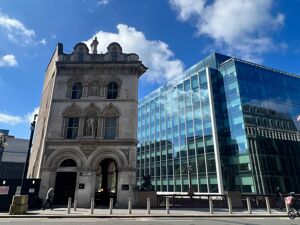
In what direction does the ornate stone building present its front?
toward the camera

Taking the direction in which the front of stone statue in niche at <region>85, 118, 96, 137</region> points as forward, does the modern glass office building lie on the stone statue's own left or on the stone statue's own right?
on the stone statue's own left

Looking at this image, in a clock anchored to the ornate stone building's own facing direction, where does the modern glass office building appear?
The modern glass office building is roughly at 8 o'clock from the ornate stone building.

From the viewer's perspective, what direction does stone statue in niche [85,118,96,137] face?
toward the camera
